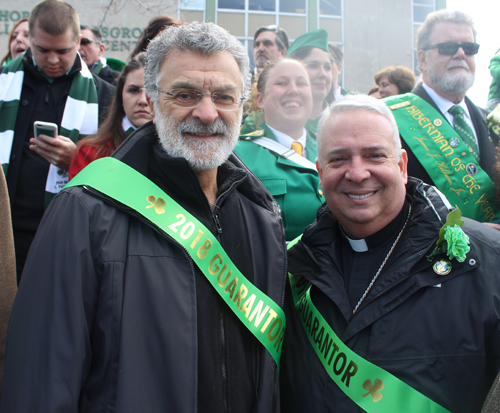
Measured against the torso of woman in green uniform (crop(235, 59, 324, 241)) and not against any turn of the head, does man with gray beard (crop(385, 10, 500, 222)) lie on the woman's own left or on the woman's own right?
on the woman's own left

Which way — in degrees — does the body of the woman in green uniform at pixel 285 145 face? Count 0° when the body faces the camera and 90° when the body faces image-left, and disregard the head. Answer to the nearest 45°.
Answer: approximately 315°

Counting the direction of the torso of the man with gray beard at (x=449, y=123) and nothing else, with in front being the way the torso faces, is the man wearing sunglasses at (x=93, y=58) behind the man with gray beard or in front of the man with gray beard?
behind

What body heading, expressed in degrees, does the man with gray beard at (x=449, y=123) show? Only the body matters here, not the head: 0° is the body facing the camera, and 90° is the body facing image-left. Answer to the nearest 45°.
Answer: approximately 315°

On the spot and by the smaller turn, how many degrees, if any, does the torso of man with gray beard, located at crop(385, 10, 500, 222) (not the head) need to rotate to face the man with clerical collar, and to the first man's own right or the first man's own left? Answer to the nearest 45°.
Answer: approximately 45° to the first man's own right
